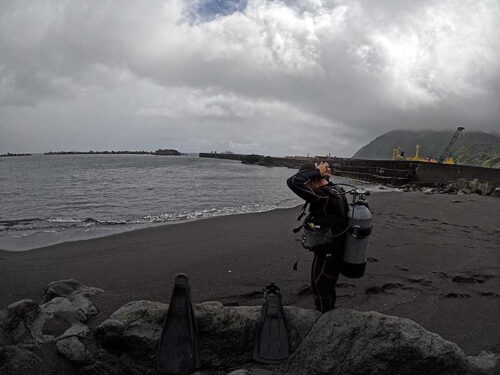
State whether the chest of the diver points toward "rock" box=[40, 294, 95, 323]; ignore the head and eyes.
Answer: yes

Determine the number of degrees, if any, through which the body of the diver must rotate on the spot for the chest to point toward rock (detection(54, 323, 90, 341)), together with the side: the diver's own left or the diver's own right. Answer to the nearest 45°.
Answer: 0° — they already face it

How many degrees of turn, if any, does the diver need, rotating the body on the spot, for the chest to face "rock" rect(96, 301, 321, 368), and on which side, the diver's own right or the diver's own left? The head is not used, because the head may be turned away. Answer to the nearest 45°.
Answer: approximately 45° to the diver's own left

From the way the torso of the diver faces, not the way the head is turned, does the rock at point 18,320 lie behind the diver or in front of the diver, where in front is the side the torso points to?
in front

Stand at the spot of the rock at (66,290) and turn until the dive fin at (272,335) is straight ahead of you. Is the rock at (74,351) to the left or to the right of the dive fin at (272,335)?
right

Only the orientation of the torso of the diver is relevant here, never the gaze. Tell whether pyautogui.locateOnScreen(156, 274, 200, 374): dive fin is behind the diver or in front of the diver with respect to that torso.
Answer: in front

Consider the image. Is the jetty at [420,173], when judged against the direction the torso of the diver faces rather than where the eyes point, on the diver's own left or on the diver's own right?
on the diver's own right

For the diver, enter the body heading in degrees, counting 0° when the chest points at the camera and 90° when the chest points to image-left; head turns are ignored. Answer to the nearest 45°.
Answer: approximately 90°

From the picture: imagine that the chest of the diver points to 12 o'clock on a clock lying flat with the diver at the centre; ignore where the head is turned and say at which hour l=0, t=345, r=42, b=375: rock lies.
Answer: The rock is roughly at 11 o'clock from the diver.

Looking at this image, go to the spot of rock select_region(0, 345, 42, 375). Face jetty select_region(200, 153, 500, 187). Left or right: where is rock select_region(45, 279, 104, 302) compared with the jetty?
left
